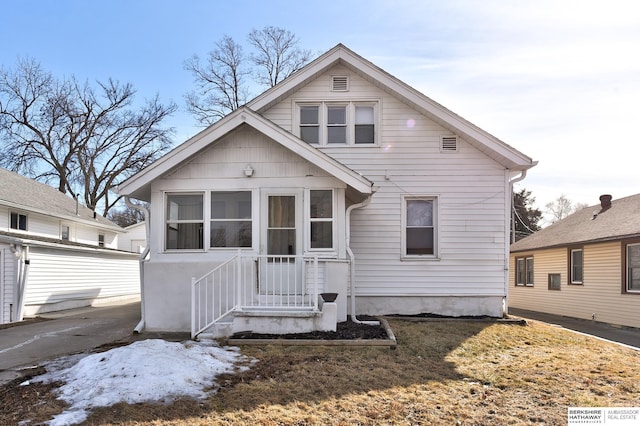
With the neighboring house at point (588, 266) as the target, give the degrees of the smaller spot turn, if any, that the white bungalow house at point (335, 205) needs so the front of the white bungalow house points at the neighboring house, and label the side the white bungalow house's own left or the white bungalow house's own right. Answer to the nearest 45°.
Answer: approximately 135° to the white bungalow house's own left

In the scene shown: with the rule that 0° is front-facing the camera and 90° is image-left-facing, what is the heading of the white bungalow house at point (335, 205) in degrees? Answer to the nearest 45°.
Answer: approximately 0°

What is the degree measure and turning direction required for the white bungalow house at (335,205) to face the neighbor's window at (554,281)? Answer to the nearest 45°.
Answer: approximately 135° to its left
